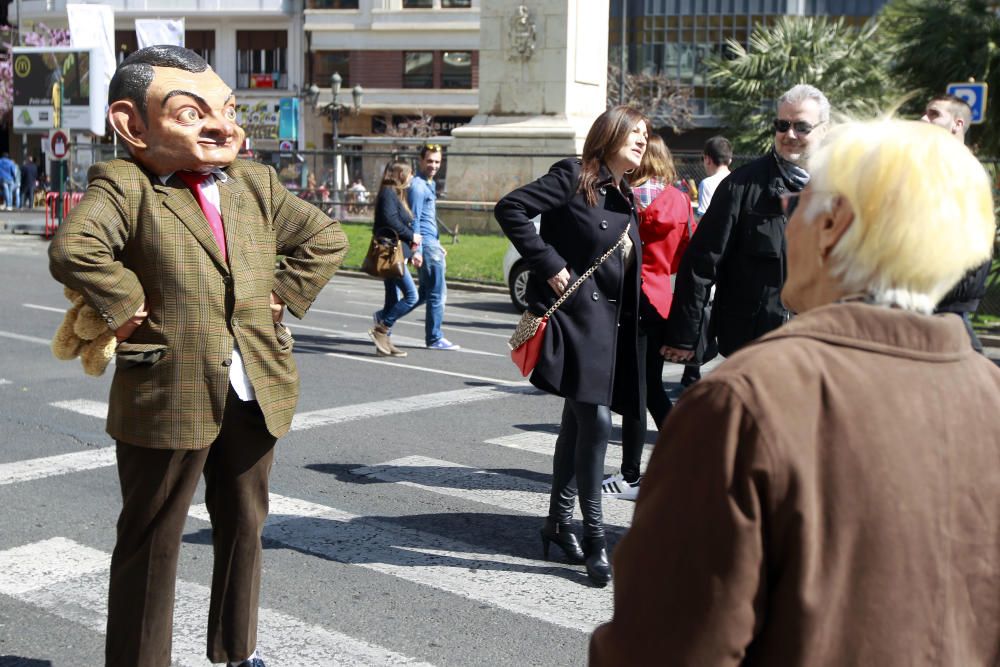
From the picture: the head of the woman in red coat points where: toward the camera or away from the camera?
away from the camera

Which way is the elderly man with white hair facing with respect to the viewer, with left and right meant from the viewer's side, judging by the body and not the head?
facing away from the viewer and to the left of the viewer

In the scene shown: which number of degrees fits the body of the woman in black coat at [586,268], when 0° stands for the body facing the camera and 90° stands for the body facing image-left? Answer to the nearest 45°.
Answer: approximately 315°

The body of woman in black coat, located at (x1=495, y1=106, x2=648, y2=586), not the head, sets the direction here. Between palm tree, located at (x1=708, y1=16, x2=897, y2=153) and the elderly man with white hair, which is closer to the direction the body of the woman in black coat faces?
the elderly man with white hair

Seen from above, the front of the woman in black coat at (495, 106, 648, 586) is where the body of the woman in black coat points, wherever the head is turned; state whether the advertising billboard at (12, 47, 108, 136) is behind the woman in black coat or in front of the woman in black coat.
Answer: behind

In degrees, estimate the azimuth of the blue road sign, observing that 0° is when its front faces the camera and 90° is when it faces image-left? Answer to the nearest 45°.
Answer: approximately 0°

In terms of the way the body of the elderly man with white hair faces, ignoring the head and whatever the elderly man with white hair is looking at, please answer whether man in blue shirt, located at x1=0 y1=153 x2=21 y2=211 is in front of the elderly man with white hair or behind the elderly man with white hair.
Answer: in front

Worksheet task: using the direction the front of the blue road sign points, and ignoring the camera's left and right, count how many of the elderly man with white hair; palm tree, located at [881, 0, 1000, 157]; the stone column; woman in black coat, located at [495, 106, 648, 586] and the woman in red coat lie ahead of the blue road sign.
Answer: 3

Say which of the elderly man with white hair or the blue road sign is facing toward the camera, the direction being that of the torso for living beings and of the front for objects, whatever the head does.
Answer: the blue road sign

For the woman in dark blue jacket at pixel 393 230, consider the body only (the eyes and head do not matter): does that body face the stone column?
no

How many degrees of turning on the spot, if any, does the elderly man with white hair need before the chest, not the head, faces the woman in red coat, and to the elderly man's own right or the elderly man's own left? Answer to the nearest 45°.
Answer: approximately 45° to the elderly man's own right

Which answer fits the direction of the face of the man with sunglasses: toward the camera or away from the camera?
toward the camera

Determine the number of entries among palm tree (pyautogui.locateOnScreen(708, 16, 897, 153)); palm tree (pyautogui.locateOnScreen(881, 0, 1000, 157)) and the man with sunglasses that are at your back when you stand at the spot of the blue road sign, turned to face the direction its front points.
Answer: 2
